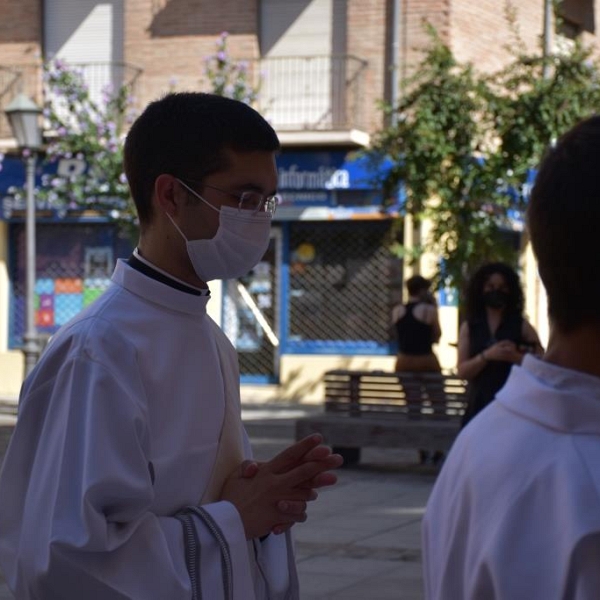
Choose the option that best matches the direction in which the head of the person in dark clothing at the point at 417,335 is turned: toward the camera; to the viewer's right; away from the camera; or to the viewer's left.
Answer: away from the camera

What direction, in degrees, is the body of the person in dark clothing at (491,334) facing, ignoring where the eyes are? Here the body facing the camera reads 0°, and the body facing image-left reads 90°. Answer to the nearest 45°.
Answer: approximately 0°

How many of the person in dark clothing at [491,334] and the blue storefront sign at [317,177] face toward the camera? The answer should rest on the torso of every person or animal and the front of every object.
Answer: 2

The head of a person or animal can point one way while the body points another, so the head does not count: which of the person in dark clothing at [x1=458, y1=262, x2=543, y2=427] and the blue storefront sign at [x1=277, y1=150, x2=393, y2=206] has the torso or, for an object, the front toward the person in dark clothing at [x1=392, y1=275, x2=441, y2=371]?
the blue storefront sign

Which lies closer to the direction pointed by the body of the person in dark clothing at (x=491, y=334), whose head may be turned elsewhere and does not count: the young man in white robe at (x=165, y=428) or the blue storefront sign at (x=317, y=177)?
the young man in white robe

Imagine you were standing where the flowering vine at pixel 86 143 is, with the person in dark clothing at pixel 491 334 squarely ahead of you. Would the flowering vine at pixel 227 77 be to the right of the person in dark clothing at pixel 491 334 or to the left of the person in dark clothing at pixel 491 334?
left

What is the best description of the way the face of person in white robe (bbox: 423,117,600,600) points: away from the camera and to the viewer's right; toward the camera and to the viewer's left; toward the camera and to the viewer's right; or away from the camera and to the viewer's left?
away from the camera and to the viewer's left

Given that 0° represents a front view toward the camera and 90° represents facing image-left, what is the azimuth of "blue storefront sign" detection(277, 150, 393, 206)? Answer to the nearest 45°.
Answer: approximately 0°

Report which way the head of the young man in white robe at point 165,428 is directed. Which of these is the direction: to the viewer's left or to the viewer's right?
to the viewer's right

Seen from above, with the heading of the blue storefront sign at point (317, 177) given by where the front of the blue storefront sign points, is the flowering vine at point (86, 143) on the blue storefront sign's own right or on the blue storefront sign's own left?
on the blue storefront sign's own right

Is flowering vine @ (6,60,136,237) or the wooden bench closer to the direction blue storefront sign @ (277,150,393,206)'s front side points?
the wooden bench

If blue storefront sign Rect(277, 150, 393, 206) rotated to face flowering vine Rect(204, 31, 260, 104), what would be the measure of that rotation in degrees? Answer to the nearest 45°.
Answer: approximately 45° to its right

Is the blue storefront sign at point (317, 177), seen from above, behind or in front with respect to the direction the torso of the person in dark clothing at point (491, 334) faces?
behind
